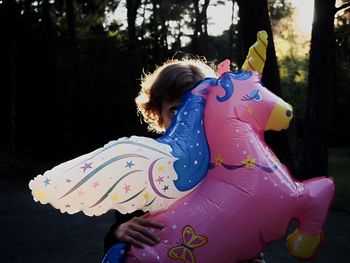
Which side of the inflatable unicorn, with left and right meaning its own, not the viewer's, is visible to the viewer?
right
